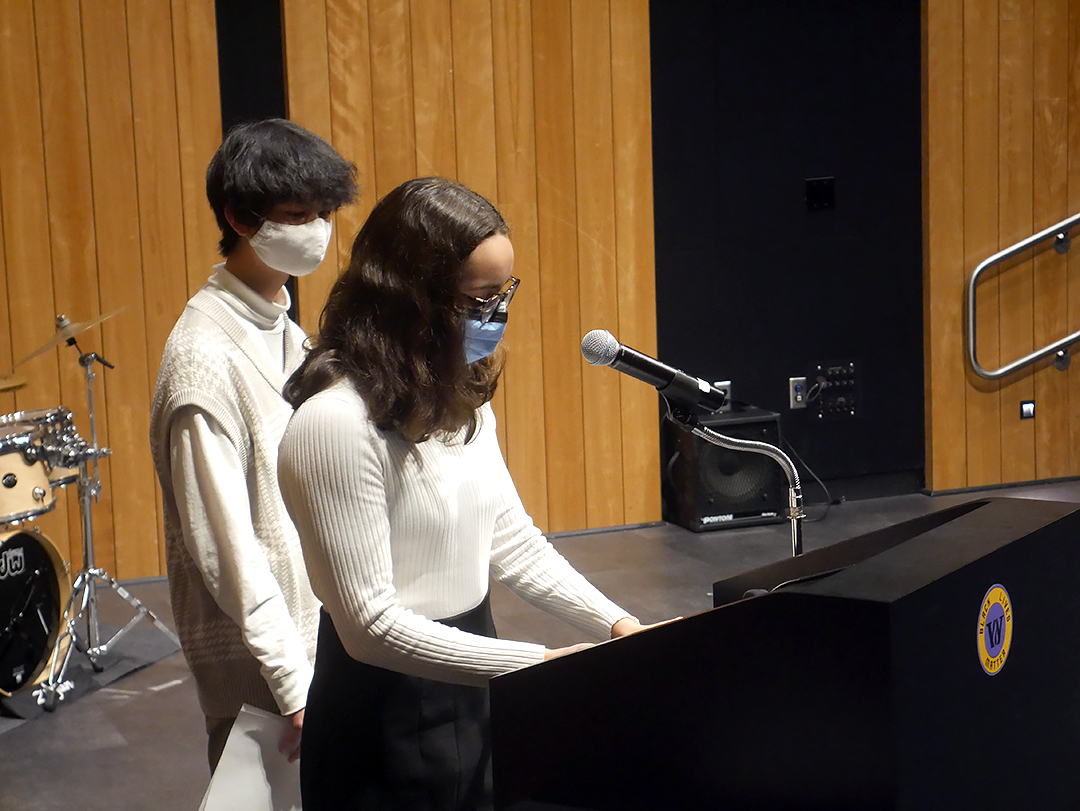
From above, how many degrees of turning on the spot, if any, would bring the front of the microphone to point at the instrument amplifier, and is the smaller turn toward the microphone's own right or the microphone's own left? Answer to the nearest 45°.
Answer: approximately 90° to the microphone's own right

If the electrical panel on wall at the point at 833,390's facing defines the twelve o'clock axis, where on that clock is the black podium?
The black podium is roughly at 12 o'clock from the electrical panel on wall.

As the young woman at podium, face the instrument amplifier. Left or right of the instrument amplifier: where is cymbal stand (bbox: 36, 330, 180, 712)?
left

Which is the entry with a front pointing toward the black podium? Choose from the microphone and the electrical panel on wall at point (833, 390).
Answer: the electrical panel on wall

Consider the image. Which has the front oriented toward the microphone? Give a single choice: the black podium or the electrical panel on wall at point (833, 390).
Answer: the electrical panel on wall

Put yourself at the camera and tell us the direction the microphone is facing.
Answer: facing to the left of the viewer

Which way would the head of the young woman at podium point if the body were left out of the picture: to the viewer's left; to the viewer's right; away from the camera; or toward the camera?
to the viewer's right

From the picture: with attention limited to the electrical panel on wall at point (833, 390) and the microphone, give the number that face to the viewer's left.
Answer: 1

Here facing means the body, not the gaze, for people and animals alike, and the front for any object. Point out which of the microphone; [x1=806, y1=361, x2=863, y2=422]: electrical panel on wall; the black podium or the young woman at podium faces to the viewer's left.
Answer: the microphone

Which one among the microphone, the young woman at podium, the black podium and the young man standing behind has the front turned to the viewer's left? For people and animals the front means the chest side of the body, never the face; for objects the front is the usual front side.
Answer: the microphone
